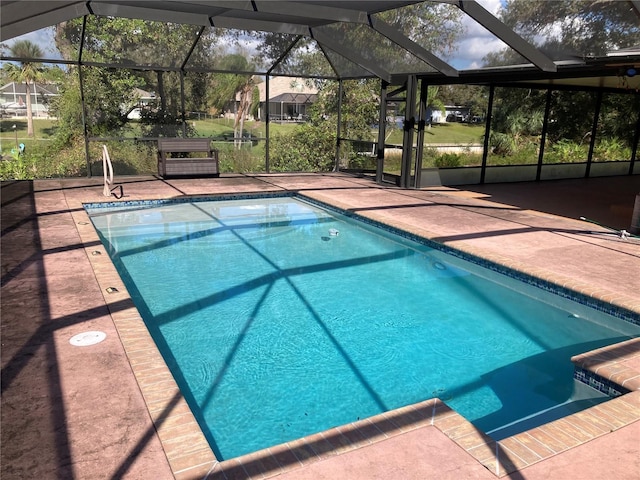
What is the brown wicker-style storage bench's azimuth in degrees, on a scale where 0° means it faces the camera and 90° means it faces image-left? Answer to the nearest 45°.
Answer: approximately 0°

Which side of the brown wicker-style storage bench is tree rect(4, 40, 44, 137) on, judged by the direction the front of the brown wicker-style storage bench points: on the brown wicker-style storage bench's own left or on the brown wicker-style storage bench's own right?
on the brown wicker-style storage bench's own right

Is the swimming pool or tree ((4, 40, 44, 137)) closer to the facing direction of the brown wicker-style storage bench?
the swimming pool

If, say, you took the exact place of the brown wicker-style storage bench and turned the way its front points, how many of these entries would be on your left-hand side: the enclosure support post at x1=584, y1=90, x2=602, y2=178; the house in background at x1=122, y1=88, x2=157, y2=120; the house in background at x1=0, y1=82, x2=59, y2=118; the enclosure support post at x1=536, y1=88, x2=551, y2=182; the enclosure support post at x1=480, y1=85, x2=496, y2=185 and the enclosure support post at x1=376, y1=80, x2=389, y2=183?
4

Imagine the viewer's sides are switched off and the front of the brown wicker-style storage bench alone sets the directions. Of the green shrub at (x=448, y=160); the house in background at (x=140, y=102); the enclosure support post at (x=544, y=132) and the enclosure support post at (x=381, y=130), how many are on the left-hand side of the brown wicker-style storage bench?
3

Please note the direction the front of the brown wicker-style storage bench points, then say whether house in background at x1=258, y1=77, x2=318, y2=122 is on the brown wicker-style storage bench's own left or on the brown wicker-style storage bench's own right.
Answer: on the brown wicker-style storage bench's own left

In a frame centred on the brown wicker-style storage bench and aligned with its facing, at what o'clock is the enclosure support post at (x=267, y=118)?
The enclosure support post is roughly at 8 o'clock from the brown wicker-style storage bench.

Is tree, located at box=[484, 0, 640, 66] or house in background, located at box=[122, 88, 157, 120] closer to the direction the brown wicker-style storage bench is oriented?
the tree

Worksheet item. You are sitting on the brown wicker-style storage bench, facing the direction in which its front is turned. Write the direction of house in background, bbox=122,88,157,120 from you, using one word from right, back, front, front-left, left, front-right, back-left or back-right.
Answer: back-right

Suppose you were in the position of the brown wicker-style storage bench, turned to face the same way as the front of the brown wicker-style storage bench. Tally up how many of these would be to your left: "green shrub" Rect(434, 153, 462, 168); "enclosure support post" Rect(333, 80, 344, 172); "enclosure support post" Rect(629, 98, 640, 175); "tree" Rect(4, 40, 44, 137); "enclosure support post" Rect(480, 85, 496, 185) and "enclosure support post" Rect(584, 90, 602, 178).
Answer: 5

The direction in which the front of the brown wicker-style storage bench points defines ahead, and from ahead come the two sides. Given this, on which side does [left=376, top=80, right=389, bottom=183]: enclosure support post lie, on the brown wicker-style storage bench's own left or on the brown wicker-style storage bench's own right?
on the brown wicker-style storage bench's own left

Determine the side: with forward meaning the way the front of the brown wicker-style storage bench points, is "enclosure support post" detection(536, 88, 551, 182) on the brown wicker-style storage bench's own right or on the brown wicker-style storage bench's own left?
on the brown wicker-style storage bench's own left
